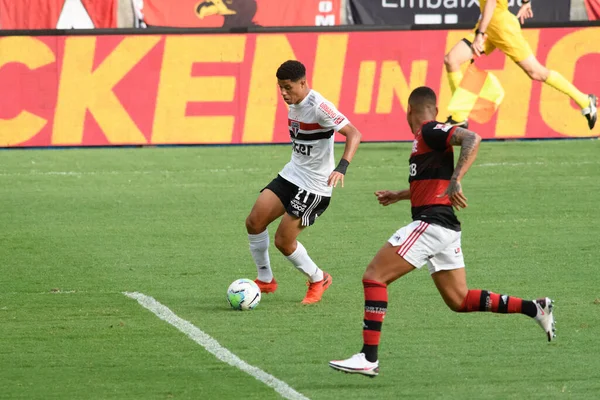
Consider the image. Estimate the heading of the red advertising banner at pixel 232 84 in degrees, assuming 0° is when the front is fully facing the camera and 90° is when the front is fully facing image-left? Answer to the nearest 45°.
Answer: approximately 0°

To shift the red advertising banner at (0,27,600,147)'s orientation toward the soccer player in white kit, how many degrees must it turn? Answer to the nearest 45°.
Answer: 0° — it already faces them

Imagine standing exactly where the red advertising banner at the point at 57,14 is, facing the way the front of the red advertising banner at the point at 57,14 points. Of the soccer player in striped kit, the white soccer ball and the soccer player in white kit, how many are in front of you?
3

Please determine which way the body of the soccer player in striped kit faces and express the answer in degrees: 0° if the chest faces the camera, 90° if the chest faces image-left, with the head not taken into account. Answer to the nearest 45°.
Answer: approximately 90°

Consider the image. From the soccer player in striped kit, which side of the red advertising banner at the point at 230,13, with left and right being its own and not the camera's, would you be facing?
front

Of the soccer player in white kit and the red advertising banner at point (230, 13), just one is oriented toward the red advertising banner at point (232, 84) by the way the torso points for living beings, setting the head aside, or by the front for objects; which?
the red advertising banner at point (230, 13)

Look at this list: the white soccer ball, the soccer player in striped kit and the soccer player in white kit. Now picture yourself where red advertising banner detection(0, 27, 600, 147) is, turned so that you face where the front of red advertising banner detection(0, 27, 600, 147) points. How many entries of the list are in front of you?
3

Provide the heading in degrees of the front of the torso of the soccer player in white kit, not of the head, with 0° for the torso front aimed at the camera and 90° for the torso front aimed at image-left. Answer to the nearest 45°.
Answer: approximately 45°

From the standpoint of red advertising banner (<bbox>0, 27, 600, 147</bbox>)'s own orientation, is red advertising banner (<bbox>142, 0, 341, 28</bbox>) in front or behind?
behind
